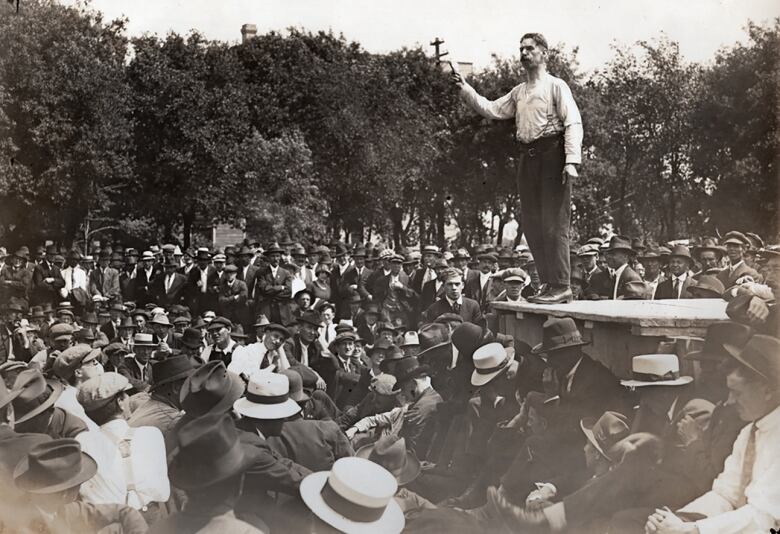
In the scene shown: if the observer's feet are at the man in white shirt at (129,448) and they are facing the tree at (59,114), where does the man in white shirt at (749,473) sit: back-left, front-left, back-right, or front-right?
back-right

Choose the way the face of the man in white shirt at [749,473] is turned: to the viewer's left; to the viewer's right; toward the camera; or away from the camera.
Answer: to the viewer's left

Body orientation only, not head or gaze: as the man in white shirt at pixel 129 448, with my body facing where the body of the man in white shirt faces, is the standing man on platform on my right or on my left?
on my right

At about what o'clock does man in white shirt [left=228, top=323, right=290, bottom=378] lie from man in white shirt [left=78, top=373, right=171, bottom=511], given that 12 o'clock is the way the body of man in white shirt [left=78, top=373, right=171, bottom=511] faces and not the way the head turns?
man in white shirt [left=228, top=323, right=290, bottom=378] is roughly at 12 o'clock from man in white shirt [left=78, top=373, right=171, bottom=511].

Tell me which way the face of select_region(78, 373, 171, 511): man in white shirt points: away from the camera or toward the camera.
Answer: away from the camera

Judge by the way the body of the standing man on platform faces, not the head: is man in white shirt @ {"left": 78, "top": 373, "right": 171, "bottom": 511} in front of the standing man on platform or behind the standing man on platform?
in front

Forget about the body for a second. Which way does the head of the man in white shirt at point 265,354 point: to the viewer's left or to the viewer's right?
to the viewer's right

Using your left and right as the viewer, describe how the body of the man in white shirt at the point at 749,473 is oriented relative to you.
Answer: facing the viewer and to the left of the viewer

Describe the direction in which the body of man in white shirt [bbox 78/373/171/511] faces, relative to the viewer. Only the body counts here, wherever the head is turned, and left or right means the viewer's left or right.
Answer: facing away from the viewer and to the right of the viewer

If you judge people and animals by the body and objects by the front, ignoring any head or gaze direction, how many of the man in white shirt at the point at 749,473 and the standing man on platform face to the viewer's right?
0

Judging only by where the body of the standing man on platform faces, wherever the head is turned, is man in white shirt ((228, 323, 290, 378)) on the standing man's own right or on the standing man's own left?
on the standing man's own right
